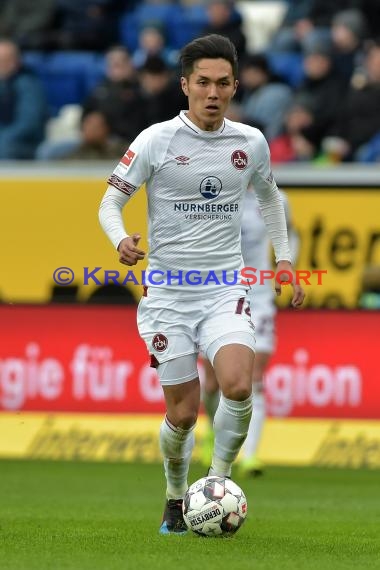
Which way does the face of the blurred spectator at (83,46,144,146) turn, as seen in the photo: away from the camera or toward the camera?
toward the camera

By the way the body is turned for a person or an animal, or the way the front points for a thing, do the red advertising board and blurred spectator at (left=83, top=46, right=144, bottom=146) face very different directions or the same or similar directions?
same or similar directions

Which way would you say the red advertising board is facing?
toward the camera

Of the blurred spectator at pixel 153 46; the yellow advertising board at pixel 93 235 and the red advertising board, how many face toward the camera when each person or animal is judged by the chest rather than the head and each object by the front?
3

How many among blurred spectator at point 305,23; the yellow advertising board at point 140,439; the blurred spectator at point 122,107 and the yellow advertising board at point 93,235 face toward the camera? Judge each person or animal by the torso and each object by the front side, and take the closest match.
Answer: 4

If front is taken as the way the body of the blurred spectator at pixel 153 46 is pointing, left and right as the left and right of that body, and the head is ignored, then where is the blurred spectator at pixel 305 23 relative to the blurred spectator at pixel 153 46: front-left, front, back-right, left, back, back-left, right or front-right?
left

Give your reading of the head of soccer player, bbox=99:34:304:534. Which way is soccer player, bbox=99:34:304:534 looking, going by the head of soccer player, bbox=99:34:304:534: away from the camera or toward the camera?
toward the camera

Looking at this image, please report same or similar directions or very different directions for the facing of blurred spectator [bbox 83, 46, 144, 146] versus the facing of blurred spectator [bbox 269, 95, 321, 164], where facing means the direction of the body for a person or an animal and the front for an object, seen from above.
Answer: same or similar directions

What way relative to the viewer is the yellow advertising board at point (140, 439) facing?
toward the camera

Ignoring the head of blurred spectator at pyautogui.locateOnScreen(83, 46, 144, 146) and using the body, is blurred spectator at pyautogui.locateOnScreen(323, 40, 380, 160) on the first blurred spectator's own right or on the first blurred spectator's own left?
on the first blurred spectator's own left
